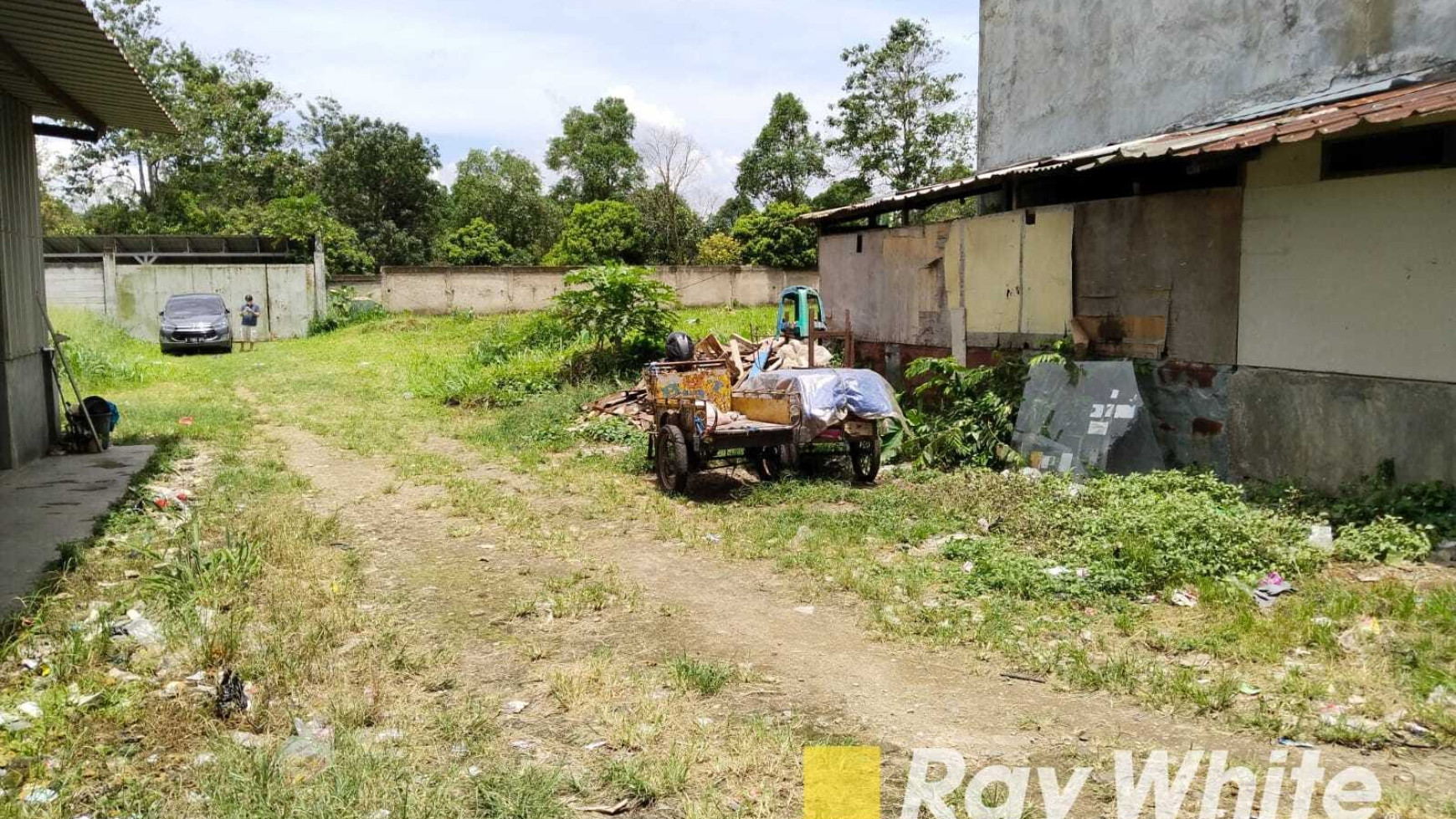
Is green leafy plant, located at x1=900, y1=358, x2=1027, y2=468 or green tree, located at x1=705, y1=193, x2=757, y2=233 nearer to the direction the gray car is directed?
the green leafy plant

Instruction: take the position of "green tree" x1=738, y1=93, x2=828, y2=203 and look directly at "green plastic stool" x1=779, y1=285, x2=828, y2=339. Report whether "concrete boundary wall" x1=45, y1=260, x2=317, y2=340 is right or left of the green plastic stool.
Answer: right

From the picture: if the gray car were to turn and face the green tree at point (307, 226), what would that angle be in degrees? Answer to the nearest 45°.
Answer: approximately 180°

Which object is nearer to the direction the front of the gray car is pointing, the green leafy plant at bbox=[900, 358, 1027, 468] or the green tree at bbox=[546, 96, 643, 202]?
the green leafy plant

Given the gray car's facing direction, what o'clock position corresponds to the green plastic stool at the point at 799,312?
The green plastic stool is roughly at 11 o'clock from the gray car.

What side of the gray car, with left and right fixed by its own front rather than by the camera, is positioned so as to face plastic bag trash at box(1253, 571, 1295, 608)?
front

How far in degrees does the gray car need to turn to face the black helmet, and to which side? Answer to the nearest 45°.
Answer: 0° — it already faces it

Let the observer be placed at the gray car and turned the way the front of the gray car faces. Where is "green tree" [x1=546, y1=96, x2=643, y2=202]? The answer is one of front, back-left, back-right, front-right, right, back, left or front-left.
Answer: back-left

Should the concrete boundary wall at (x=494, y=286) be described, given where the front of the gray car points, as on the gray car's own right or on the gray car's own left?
on the gray car's own left

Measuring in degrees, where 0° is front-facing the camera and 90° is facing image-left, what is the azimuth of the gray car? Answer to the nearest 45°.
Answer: approximately 0°

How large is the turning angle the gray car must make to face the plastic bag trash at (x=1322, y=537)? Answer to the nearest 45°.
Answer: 0° — it already faces it

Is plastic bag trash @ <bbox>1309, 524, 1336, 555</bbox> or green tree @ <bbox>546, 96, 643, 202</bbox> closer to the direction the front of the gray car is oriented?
the plastic bag trash

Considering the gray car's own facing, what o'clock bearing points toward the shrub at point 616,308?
The shrub is roughly at 11 o'clock from the gray car.
